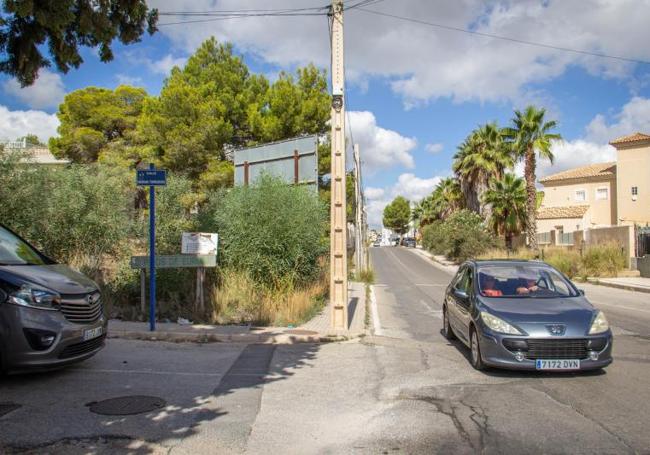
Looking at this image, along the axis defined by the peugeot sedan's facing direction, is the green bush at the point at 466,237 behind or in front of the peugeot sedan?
behind

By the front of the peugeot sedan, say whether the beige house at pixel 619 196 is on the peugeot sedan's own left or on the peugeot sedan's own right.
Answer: on the peugeot sedan's own left

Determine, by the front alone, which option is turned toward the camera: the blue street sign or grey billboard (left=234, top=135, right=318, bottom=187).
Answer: the blue street sign

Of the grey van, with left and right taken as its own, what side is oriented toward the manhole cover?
front

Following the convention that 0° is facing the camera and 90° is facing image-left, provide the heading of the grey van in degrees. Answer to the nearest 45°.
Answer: approximately 315°

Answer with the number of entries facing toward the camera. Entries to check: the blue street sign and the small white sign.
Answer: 2

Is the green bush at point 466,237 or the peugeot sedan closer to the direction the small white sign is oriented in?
the peugeot sedan

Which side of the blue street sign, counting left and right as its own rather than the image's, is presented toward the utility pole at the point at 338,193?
left

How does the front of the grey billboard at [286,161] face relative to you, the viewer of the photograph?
facing away from the viewer and to the right of the viewer

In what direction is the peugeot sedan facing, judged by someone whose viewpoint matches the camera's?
facing the viewer and to the right of the viewer

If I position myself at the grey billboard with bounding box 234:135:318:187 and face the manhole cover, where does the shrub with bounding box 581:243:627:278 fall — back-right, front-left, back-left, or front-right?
back-left

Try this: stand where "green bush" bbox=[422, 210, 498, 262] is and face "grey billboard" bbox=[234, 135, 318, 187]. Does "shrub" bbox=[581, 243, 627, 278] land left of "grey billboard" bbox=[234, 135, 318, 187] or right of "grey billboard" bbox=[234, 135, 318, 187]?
left

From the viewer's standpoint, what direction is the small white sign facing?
toward the camera

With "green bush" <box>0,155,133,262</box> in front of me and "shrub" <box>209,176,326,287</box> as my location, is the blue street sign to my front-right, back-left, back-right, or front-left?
front-left

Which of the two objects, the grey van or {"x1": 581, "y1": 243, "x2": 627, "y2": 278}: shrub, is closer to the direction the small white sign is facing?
the grey van

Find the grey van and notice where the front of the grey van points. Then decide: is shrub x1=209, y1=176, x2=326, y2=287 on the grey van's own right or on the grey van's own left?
on the grey van's own left

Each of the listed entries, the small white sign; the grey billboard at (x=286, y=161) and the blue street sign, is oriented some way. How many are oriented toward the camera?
2

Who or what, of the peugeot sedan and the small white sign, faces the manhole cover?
the small white sign
